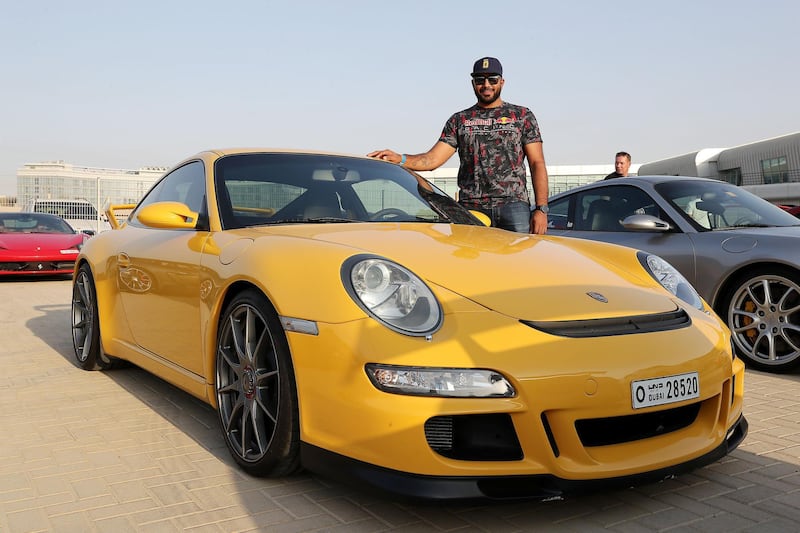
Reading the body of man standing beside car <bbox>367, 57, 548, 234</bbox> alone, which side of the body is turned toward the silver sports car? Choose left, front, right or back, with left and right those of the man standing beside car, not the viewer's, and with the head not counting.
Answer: left

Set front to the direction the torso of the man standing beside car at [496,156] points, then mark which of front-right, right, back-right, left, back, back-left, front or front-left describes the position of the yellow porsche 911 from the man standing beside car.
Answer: front

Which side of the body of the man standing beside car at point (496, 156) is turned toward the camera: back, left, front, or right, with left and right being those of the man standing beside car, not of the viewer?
front

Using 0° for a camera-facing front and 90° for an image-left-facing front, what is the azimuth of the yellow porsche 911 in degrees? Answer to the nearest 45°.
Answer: approximately 315°

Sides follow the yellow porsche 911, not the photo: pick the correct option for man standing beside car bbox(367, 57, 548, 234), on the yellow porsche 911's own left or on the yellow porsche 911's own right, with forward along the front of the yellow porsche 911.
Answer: on the yellow porsche 911's own left

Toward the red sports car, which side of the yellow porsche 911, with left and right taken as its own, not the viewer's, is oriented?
back

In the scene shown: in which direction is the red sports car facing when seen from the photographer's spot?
facing the viewer

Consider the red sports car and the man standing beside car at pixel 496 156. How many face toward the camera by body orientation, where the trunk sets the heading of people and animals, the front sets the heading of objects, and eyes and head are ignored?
2

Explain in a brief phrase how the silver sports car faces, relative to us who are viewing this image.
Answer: facing the viewer and to the right of the viewer
